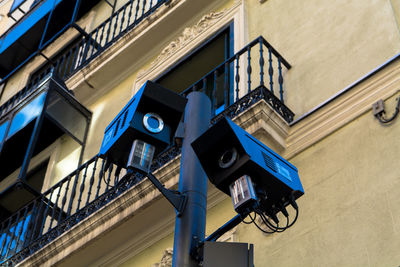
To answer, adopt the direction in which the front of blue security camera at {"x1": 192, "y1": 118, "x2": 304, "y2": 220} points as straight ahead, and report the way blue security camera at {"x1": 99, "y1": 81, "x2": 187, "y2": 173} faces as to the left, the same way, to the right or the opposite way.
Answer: to the left

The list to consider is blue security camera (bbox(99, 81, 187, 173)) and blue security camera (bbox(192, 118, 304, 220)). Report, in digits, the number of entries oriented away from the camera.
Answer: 0

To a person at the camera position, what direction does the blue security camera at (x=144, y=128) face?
facing the viewer and to the right of the viewer

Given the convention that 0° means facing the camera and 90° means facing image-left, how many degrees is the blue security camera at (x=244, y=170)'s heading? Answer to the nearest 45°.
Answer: approximately 45°

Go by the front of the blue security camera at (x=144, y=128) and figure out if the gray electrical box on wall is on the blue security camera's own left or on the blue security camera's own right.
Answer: on the blue security camera's own left
